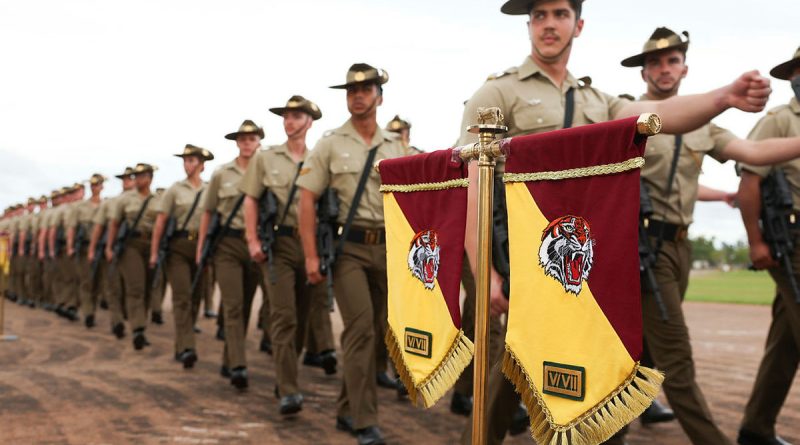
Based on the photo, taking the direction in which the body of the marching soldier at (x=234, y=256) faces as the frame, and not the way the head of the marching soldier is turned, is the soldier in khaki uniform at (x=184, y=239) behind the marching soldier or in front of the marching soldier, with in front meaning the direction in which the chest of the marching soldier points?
behind

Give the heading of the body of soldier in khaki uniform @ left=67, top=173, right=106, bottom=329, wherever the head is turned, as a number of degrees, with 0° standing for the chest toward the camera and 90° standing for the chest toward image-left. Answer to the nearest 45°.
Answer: approximately 315°

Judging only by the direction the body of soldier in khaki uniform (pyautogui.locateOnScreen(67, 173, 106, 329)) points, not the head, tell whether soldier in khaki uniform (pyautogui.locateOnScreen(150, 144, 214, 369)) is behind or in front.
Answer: in front

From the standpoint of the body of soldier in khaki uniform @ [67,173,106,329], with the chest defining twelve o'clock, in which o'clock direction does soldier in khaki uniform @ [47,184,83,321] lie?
soldier in khaki uniform @ [47,184,83,321] is roughly at 7 o'clock from soldier in khaki uniform @ [67,173,106,329].

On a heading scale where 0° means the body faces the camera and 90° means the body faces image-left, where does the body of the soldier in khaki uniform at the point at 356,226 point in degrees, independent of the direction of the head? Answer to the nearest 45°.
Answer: approximately 315°

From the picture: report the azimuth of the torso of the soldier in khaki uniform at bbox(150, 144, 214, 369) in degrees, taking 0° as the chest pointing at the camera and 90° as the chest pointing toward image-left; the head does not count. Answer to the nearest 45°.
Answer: approximately 315°

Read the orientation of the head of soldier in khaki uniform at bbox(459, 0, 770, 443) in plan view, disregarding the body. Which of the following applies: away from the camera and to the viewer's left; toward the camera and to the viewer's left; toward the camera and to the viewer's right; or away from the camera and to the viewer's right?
toward the camera and to the viewer's left

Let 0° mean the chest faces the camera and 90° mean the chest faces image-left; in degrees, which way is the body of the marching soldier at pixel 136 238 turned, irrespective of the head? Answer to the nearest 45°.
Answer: approximately 315°

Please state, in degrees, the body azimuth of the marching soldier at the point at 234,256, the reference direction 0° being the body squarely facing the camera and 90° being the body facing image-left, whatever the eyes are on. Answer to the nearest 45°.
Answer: approximately 315°

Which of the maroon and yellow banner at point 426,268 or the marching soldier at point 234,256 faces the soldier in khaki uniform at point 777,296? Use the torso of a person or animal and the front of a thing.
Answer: the marching soldier

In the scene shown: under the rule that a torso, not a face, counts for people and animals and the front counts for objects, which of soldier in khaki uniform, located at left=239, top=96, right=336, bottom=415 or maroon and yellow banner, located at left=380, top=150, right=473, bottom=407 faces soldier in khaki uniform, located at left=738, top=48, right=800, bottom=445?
soldier in khaki uniform, located at left=239, top=96, right=336, bottom=415

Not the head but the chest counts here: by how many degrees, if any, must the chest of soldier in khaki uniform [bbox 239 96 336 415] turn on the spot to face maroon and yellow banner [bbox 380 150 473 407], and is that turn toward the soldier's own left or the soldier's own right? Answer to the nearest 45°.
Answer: approximately 45° to the soldier's own right

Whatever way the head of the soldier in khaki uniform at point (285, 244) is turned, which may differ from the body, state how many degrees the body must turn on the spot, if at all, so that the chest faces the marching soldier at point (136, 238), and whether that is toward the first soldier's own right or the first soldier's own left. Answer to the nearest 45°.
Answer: approximately 180°

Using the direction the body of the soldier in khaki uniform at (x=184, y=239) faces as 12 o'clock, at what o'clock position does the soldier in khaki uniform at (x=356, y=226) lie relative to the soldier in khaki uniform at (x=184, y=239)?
the soldier in khaki uniform at (x=356, y=226) is roughly at 1 o'clock from the soldier in khaki uniform at (x=184, y=239).
